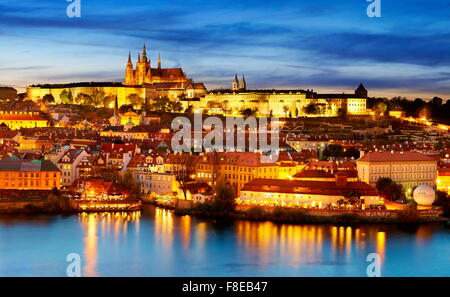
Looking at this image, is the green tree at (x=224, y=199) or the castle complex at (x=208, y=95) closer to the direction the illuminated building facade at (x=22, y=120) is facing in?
the green tree

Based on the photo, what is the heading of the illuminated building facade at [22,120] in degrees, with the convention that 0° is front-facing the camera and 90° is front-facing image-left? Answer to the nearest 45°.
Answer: approximately 0°

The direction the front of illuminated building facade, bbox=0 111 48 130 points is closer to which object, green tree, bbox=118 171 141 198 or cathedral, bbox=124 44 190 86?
the green tree

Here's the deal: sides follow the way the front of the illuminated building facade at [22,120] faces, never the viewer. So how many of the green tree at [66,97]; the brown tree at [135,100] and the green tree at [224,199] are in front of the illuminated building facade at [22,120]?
1

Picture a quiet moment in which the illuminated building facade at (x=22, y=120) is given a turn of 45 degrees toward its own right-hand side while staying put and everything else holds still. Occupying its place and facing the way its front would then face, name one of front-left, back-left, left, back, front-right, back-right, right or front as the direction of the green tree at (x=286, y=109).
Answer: back-left

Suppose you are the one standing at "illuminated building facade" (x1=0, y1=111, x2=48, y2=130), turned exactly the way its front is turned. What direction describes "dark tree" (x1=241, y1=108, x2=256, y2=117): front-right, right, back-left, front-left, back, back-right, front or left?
left

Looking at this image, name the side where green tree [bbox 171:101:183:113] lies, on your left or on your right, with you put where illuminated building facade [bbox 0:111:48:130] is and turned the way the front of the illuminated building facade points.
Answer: on your left

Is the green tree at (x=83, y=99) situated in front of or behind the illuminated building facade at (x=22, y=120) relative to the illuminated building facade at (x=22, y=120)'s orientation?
behind

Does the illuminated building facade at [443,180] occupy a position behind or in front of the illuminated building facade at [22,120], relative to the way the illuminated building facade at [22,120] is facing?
in front

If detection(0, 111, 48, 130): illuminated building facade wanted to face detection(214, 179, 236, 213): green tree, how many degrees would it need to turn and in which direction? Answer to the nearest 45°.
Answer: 0° — it already faces it

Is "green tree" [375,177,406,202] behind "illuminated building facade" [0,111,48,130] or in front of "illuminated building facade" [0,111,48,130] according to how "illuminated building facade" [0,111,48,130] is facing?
in front
